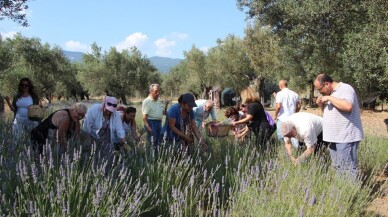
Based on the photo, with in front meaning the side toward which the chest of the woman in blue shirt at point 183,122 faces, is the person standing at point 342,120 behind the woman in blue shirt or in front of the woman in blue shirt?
in front

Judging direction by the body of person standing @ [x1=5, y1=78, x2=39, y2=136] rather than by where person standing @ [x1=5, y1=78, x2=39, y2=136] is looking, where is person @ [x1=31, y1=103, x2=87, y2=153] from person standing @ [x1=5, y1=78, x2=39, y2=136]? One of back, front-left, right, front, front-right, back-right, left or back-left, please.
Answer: front

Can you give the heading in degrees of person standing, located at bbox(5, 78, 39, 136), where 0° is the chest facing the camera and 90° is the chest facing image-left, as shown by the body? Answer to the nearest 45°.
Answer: approximately 0°

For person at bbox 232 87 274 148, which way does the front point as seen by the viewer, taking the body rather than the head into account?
to the viewer's left

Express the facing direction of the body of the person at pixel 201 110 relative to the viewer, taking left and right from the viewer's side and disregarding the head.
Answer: facing the viewer and to the right of the viewer

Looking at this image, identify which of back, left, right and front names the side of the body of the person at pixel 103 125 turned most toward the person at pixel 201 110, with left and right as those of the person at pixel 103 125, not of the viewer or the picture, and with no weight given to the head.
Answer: left

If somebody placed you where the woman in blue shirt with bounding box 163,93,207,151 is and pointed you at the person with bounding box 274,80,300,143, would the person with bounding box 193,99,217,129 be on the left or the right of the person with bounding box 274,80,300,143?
left

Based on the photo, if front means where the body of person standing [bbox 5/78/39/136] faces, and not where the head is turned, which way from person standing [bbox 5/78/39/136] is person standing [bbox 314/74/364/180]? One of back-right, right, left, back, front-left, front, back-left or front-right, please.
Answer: front-left

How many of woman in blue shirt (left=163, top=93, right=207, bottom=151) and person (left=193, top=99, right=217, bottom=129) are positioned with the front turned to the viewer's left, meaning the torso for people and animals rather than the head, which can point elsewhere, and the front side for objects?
0

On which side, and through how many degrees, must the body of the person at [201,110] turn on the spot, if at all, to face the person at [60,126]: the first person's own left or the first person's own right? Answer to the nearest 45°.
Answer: approximately 90° to the first person's own right

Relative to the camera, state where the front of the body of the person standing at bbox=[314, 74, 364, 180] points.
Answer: to the viewer's left
